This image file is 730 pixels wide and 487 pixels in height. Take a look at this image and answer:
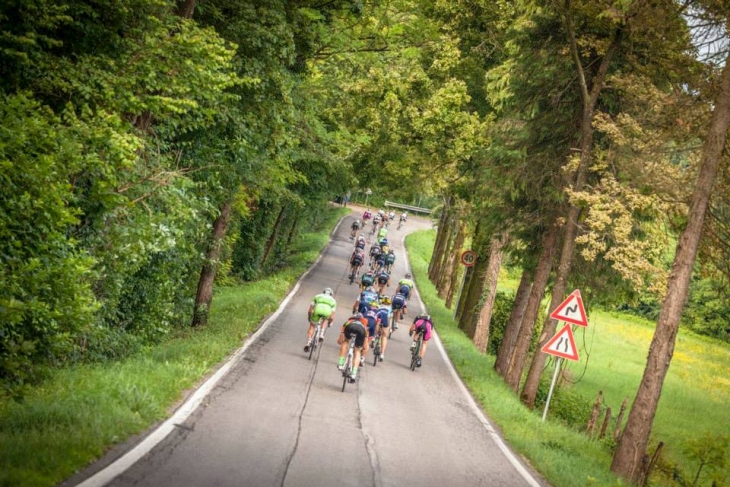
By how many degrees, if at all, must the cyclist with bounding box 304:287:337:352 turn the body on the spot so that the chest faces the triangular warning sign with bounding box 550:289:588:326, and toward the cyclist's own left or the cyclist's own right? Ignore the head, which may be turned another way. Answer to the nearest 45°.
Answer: approximately 135° to the cyclist's own right

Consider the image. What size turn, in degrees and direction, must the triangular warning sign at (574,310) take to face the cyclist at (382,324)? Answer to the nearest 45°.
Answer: approximately 135° to its right

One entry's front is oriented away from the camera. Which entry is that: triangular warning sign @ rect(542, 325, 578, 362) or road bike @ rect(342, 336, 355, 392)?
the road bike

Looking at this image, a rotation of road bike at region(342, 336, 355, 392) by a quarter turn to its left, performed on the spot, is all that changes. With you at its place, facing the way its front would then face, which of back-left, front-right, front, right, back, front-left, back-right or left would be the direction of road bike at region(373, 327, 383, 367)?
right

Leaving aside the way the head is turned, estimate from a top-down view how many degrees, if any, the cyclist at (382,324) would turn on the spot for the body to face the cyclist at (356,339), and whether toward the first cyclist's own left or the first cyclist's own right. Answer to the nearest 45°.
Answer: approximately 180°

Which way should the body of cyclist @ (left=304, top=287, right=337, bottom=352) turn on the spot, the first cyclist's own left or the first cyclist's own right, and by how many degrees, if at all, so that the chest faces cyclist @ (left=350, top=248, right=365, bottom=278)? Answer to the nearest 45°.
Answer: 0° — they already face them

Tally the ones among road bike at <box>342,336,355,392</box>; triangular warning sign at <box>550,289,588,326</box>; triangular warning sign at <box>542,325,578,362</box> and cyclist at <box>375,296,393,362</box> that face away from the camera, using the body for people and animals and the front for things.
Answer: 2

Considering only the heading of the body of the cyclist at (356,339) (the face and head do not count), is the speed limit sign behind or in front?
in front

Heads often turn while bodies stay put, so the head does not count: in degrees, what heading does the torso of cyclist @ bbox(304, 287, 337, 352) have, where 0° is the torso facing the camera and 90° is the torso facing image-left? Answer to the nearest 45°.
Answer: approximately 180°

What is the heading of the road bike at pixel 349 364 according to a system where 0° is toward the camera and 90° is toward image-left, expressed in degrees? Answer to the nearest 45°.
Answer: approximately 180°

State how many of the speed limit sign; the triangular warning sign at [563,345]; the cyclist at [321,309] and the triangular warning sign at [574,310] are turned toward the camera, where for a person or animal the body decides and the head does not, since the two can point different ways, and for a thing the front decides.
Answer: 3

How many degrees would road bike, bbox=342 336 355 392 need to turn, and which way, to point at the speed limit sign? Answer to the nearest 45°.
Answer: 0° — it already faces it

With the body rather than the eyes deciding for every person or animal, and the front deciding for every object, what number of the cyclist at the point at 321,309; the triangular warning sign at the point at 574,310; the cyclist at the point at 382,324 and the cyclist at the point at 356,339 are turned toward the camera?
1

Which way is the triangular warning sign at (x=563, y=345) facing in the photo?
toward the camera

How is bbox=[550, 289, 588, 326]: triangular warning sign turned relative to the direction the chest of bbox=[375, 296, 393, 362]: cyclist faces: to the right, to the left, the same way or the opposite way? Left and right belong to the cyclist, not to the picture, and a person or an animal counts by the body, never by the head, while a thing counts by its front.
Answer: the opposite way

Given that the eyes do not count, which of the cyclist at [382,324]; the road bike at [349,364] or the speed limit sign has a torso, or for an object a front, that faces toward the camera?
the speed limit sign

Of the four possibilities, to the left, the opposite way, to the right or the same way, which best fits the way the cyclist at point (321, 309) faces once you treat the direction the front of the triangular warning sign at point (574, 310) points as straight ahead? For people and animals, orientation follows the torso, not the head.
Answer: the opposite way

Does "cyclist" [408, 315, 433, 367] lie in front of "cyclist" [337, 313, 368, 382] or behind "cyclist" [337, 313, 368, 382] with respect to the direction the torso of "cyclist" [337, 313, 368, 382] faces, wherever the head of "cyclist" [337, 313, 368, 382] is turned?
in front

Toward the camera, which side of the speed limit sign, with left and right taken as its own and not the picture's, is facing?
front

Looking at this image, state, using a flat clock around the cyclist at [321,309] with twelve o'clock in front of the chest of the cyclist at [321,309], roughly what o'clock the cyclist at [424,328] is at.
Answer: the cyclist at [424,328] is roughly at 2 o'clock from the cyclist at [321,309].

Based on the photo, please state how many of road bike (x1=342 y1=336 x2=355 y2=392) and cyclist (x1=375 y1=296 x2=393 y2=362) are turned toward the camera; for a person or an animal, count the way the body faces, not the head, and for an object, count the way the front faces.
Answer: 0

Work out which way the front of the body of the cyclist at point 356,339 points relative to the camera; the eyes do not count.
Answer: away from the camera
